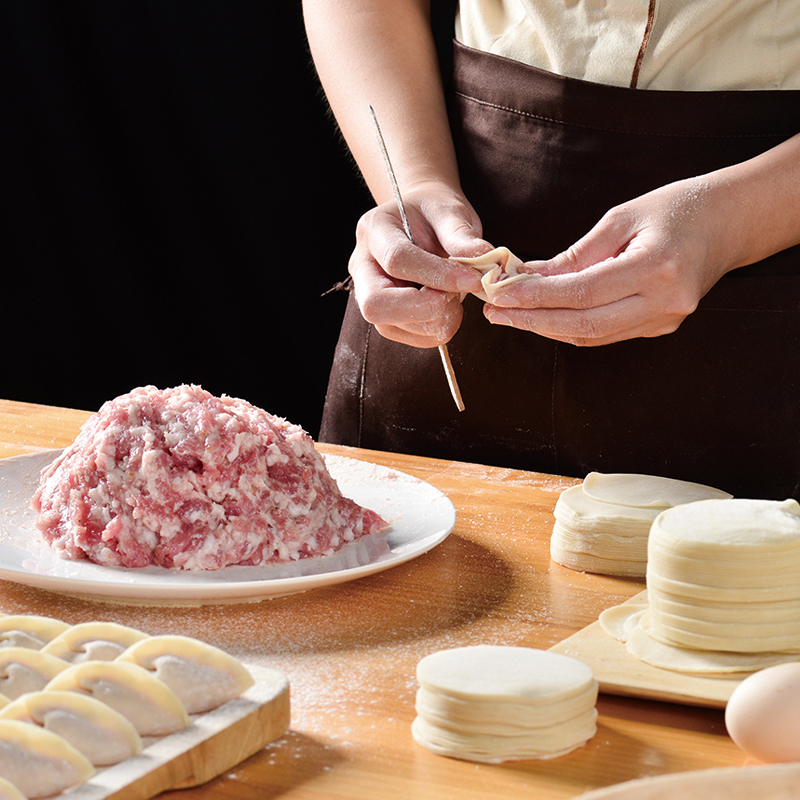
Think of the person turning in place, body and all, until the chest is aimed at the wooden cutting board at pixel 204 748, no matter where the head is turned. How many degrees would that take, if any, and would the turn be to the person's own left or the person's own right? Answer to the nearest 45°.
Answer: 0° — they already face it

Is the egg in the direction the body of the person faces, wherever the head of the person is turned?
yes

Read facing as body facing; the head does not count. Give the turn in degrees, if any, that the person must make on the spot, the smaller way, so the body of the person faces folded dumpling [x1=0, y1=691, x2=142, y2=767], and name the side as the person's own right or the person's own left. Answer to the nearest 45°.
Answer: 0° — they already face it

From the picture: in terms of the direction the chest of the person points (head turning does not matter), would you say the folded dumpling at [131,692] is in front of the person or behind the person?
in front

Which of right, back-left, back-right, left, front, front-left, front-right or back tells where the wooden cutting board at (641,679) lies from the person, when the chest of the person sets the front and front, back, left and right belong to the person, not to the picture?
front

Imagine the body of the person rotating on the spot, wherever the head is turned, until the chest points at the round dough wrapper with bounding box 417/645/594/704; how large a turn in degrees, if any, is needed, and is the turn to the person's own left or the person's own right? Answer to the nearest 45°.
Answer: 0° — they already face it

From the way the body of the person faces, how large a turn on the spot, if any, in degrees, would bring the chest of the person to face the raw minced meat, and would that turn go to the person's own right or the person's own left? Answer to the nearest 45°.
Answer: approximately 45° to the person's own right

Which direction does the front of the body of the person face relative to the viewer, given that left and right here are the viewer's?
facing the viewer

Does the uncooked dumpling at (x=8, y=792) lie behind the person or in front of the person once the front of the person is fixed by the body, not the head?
in front
